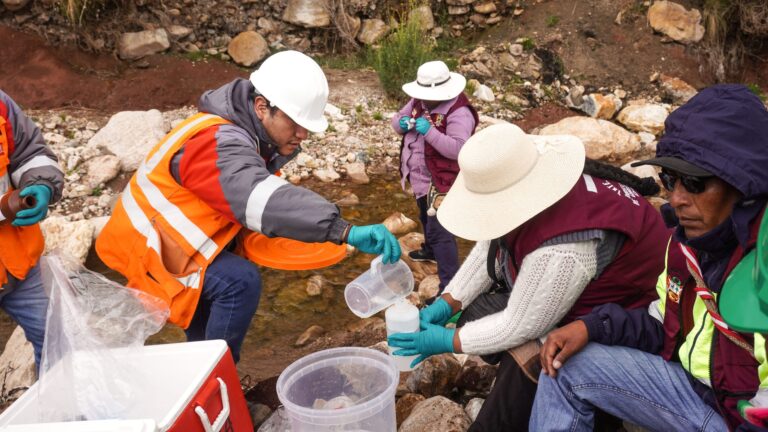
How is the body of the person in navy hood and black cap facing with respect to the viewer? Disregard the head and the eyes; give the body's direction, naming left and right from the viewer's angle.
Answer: facing the viewer and to the left of the viewer

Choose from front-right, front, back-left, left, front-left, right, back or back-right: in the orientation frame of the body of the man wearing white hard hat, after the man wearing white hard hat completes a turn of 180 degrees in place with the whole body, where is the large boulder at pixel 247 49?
right

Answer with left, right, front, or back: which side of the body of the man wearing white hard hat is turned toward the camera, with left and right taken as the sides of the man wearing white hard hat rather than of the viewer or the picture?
right

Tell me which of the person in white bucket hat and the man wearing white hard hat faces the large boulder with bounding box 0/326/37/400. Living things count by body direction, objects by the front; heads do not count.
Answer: the person in white bucket hat

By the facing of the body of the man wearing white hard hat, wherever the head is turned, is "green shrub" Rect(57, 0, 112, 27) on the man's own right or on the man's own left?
on the man's own left

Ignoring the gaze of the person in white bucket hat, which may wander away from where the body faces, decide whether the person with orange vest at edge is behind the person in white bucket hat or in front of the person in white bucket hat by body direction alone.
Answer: in front

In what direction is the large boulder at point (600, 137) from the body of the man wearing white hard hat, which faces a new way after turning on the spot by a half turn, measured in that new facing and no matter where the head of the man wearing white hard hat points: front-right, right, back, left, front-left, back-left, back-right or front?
back-right

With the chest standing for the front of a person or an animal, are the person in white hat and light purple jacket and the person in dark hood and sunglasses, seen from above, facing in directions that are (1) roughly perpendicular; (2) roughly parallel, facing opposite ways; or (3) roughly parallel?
roughly parallel

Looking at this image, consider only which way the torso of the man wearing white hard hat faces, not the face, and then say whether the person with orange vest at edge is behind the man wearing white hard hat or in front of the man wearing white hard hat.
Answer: behind

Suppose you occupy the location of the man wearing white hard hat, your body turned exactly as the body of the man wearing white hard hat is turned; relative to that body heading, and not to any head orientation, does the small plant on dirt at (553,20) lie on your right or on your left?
on your left

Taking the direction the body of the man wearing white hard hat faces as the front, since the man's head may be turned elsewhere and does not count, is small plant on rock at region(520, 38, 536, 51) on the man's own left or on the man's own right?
on the man's own left

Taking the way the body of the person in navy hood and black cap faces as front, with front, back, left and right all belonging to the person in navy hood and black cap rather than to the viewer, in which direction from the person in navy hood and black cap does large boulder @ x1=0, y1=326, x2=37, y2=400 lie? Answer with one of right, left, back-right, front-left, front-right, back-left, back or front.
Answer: front-right

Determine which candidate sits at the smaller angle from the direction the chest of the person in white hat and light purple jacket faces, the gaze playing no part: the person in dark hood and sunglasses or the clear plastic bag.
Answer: the clear plastic bag

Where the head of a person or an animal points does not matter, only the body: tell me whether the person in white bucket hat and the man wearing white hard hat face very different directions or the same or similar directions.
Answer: very different directions

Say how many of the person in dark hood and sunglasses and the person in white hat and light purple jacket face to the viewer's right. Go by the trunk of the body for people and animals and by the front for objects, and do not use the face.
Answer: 0

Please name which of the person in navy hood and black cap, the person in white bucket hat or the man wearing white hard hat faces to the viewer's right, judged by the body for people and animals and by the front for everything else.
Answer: the man wearing white hard hat
